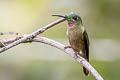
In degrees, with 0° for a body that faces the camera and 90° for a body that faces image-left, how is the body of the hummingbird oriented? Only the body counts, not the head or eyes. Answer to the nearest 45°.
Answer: approximately 45°
